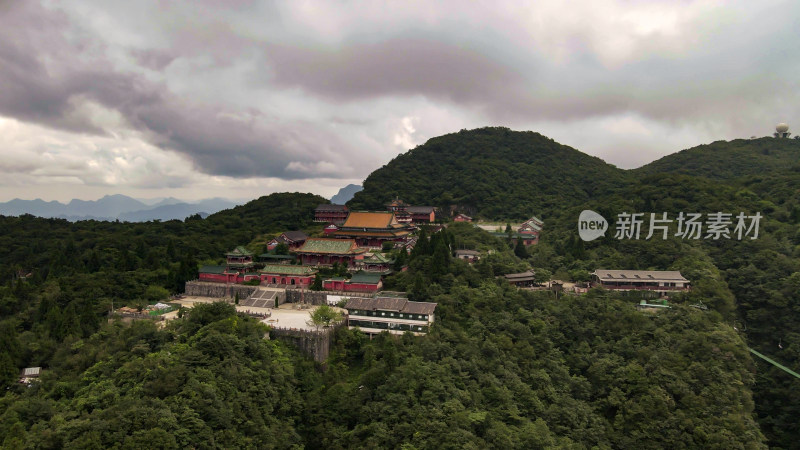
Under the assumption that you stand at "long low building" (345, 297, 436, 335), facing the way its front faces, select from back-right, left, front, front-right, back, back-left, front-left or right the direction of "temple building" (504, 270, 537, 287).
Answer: back-left

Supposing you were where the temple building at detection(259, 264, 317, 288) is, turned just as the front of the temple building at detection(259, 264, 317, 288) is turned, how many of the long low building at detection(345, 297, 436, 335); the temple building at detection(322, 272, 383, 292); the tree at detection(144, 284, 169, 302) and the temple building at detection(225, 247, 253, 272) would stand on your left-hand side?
2

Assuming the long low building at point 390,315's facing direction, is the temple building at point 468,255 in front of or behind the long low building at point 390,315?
behind

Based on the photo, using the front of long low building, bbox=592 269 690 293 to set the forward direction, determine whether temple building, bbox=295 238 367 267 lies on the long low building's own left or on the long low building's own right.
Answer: on the long low building's own right

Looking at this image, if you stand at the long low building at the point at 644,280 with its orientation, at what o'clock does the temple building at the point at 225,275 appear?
The temple building is roughly at 2 o'clock from the long low building.

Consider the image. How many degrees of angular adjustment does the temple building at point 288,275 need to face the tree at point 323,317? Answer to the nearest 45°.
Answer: approximately 45° to its left

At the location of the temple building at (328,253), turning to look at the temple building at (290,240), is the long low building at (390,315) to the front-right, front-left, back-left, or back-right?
back-left

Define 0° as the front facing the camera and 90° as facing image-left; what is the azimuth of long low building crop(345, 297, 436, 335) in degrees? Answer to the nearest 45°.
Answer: approximately 0°

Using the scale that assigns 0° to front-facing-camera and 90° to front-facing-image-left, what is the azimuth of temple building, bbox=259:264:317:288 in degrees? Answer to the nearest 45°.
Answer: approximately 45°

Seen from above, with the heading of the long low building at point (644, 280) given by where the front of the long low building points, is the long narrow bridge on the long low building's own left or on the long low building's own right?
on the long low building's own left

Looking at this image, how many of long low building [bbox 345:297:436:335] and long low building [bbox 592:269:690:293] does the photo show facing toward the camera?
2

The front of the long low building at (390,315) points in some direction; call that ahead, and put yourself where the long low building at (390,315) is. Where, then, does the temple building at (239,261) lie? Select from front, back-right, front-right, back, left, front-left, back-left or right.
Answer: back-right

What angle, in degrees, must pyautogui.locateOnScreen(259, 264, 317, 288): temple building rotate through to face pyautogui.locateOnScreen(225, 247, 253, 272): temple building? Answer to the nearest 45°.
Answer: approximately 90° to its right

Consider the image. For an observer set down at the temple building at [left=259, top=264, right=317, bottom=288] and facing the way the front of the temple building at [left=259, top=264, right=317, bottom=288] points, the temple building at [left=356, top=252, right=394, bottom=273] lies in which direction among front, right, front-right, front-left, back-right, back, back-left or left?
back-left
